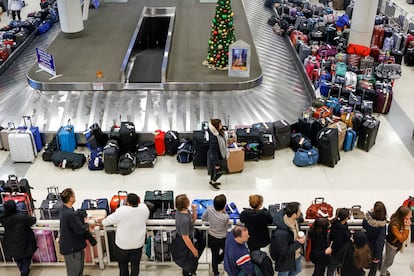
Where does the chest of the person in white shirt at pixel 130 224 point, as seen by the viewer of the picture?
away from the camera

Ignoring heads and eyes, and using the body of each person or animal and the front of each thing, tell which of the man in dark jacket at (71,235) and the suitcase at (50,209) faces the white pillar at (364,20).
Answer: the man in dark jacket

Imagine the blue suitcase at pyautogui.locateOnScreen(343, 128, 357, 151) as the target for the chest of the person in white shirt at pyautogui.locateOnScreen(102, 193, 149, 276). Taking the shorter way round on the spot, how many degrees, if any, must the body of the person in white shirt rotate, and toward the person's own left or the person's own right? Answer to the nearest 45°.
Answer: approximately 45° to the person's own right

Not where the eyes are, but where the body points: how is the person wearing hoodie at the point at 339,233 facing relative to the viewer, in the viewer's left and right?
facing away from the viewer and to the right of the viewer

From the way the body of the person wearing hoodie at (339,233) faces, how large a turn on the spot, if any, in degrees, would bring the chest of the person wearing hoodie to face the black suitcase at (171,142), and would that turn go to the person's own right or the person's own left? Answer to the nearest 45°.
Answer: approximately 90° to the person's own left

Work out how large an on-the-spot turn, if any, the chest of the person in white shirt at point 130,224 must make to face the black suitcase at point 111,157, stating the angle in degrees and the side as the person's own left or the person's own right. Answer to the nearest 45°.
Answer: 0° — they already face it

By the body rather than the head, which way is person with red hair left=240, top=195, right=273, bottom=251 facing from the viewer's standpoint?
away from the camera

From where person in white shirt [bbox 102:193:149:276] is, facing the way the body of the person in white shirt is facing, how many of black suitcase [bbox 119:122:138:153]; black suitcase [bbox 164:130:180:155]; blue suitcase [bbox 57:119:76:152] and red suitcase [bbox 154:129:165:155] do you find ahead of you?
4

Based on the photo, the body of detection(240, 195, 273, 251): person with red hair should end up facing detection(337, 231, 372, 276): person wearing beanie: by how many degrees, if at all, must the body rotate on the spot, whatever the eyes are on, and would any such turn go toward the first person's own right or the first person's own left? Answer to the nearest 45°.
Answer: approximately 90° to the first person's own right

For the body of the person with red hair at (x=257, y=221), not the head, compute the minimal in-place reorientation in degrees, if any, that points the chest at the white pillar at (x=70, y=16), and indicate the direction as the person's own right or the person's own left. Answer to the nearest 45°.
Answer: approximately 45° to the person's own left

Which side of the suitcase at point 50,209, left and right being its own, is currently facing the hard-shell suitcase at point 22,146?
back
